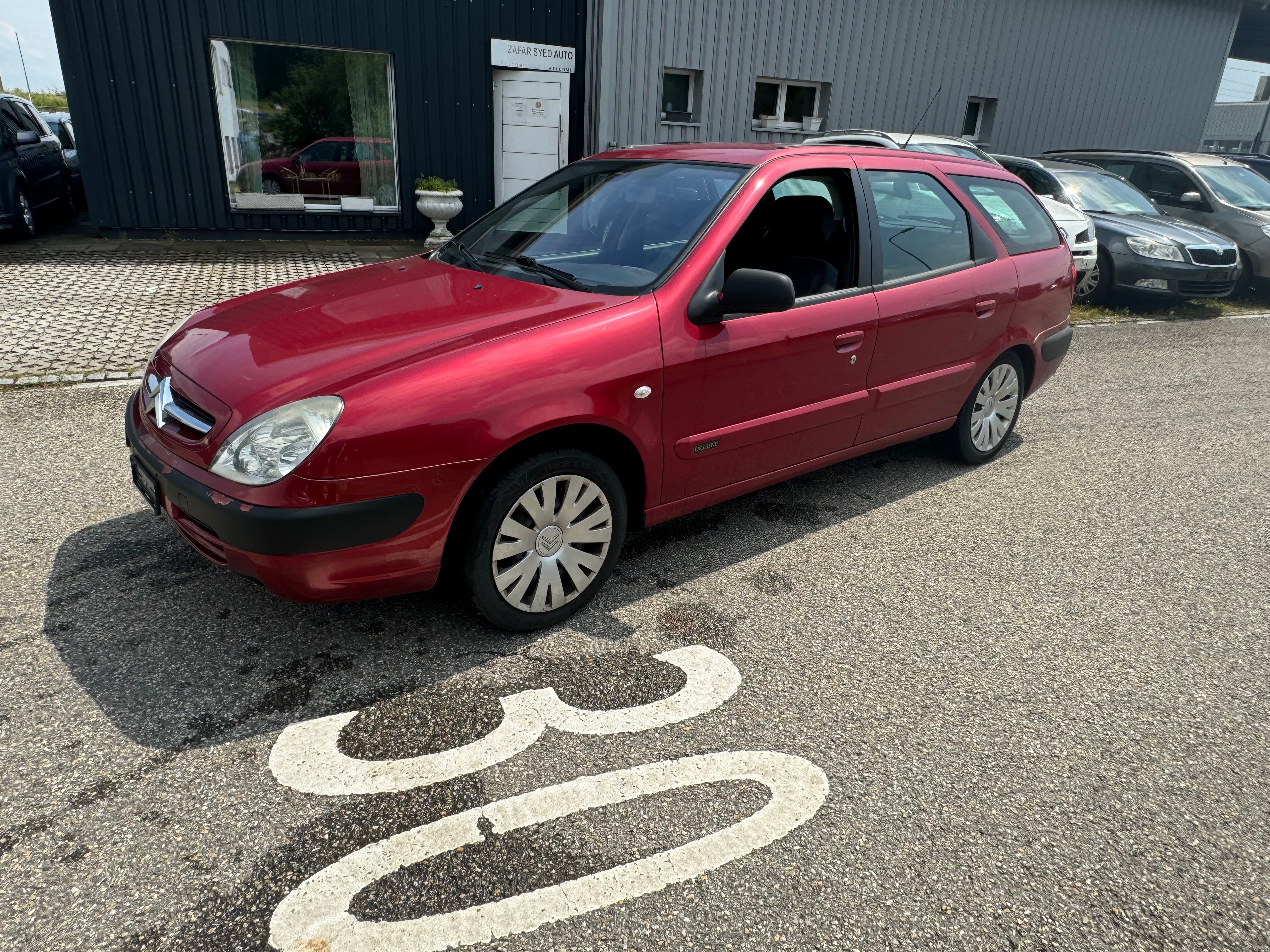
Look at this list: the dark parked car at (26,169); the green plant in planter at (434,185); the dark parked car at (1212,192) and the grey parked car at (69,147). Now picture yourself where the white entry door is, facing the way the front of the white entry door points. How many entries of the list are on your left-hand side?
1

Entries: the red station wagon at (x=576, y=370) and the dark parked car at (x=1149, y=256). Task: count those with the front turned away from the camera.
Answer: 0

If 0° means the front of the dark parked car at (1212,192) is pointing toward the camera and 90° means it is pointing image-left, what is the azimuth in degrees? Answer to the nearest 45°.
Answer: approximately 315°

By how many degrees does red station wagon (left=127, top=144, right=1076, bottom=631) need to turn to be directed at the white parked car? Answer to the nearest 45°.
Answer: approximately 180°

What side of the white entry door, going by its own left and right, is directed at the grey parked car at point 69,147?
right

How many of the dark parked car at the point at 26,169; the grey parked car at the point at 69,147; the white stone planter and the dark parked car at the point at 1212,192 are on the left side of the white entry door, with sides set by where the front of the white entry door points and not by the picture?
1

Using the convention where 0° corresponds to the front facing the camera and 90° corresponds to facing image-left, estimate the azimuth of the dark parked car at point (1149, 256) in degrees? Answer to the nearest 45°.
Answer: approximately 315°

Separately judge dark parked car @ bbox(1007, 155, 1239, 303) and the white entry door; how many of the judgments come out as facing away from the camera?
0

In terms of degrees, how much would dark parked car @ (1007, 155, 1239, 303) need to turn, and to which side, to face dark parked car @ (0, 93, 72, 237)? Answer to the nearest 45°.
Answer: approximately 90° to its right

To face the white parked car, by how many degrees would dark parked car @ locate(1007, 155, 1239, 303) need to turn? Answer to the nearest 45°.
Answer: approximately 90° to its right

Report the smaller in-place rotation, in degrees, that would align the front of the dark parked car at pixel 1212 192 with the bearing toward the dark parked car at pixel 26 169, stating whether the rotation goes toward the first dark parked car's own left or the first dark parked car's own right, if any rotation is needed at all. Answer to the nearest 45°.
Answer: approximately 90° to the first dark parked car's own right

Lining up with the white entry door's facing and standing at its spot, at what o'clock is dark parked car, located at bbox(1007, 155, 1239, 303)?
The dark parked car is roughly at 10 o'clock from the white entry door.

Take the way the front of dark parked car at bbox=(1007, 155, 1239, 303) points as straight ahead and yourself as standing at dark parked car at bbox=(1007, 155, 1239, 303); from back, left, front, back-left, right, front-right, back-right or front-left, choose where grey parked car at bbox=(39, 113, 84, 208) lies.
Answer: back-right
